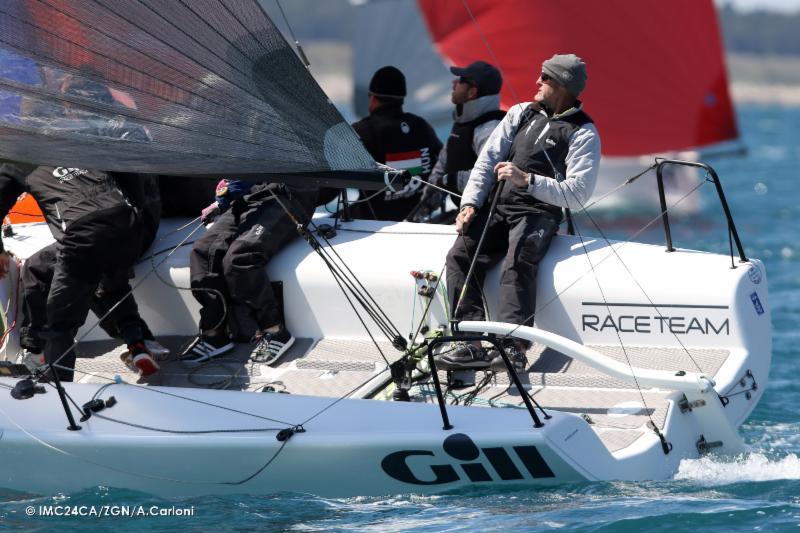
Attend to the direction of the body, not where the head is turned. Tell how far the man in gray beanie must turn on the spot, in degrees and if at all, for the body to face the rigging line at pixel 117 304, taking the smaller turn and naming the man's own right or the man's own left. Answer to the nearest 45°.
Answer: approximately 45° to the man's own right

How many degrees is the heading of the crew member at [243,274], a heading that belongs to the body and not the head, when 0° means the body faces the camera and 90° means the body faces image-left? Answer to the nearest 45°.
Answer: approximately 45°

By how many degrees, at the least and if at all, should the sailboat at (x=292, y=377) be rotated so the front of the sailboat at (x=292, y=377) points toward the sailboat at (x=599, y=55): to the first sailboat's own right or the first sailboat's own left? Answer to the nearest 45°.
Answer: approximately 90° to the first sailboat's own right

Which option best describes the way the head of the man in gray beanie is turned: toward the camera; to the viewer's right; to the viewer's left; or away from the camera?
to the viewer's left

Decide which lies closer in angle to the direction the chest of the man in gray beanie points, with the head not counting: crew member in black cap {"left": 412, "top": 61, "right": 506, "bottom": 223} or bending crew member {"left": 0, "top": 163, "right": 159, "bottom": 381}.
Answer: the bending crew member

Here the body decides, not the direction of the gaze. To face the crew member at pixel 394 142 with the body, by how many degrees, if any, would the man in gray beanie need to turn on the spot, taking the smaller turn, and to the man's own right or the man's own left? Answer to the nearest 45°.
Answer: approximately 90° to the man's own right

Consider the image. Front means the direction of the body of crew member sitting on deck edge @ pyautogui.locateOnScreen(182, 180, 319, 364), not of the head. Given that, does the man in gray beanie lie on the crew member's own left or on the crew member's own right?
on the crew member's own left

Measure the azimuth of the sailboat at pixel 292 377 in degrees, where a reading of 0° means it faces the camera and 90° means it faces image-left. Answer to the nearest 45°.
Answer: approximately 90°
